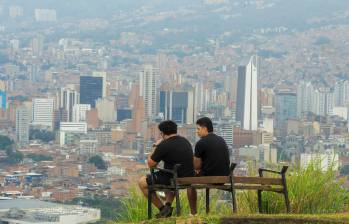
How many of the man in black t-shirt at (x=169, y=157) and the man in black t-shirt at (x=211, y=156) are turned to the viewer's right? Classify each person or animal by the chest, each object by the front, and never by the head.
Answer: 0

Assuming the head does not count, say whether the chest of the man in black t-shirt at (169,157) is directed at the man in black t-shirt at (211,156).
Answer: no

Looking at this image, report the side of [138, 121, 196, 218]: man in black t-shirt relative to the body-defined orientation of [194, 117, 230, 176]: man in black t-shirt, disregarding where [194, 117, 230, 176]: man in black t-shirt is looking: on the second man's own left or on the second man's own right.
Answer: on the second man's own left

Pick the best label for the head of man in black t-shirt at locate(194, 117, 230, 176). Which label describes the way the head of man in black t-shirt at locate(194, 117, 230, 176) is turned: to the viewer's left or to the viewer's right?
to the viewer's left

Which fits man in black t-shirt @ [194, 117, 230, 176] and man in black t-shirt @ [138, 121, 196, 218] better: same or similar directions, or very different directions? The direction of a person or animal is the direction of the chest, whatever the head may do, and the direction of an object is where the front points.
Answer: same or similar directions

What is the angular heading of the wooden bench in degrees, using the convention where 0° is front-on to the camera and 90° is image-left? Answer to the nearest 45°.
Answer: approximately 135°

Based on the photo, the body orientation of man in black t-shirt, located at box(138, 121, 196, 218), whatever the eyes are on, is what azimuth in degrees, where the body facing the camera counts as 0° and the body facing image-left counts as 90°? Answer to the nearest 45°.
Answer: approximately 135°

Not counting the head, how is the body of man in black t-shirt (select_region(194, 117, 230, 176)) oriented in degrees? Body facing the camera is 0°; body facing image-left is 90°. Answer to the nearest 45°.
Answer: approximately 135°
